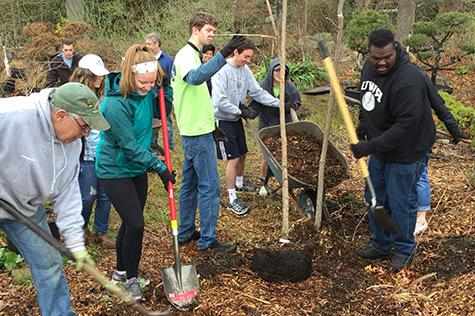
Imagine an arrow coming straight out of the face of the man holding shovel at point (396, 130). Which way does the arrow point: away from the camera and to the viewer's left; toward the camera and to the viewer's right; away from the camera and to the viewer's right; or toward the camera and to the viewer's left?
toward the camera and to the viewer's left

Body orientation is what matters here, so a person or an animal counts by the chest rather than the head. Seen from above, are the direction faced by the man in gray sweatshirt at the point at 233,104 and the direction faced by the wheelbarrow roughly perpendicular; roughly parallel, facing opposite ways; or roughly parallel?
roughly parallel

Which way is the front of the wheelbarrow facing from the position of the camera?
facing the viewer and to the right of the viewer

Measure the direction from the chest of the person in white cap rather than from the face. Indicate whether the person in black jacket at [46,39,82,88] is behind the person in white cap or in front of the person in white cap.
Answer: behind

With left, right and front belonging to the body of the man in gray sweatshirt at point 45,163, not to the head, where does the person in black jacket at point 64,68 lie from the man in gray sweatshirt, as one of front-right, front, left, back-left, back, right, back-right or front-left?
back-left

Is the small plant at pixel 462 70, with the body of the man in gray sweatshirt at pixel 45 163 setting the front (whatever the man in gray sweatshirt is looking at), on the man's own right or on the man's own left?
on the man's own left

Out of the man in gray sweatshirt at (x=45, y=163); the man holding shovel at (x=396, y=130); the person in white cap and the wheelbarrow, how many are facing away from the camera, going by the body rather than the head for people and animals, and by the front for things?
0

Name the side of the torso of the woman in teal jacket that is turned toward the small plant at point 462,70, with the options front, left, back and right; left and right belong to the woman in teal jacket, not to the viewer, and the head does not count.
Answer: left

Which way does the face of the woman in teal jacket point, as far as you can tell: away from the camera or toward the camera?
toward the camera

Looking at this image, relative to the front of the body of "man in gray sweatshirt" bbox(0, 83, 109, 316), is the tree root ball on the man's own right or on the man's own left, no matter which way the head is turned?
on the man's own left

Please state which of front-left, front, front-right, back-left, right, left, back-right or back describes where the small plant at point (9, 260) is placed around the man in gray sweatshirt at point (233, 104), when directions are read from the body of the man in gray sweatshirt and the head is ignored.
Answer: right

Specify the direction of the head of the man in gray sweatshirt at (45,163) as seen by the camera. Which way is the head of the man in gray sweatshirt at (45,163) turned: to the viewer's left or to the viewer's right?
to the viewer's right

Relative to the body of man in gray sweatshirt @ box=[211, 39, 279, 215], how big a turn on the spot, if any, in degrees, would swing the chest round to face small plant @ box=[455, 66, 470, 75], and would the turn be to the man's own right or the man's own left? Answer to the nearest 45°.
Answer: approximately 90° to the man's own left

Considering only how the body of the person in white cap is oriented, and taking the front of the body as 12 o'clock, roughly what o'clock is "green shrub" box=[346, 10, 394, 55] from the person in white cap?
The green shrub is roughly at 9 o'clock from the person in white cap.

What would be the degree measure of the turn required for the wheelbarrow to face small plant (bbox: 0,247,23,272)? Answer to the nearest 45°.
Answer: approximately 90° to its right
